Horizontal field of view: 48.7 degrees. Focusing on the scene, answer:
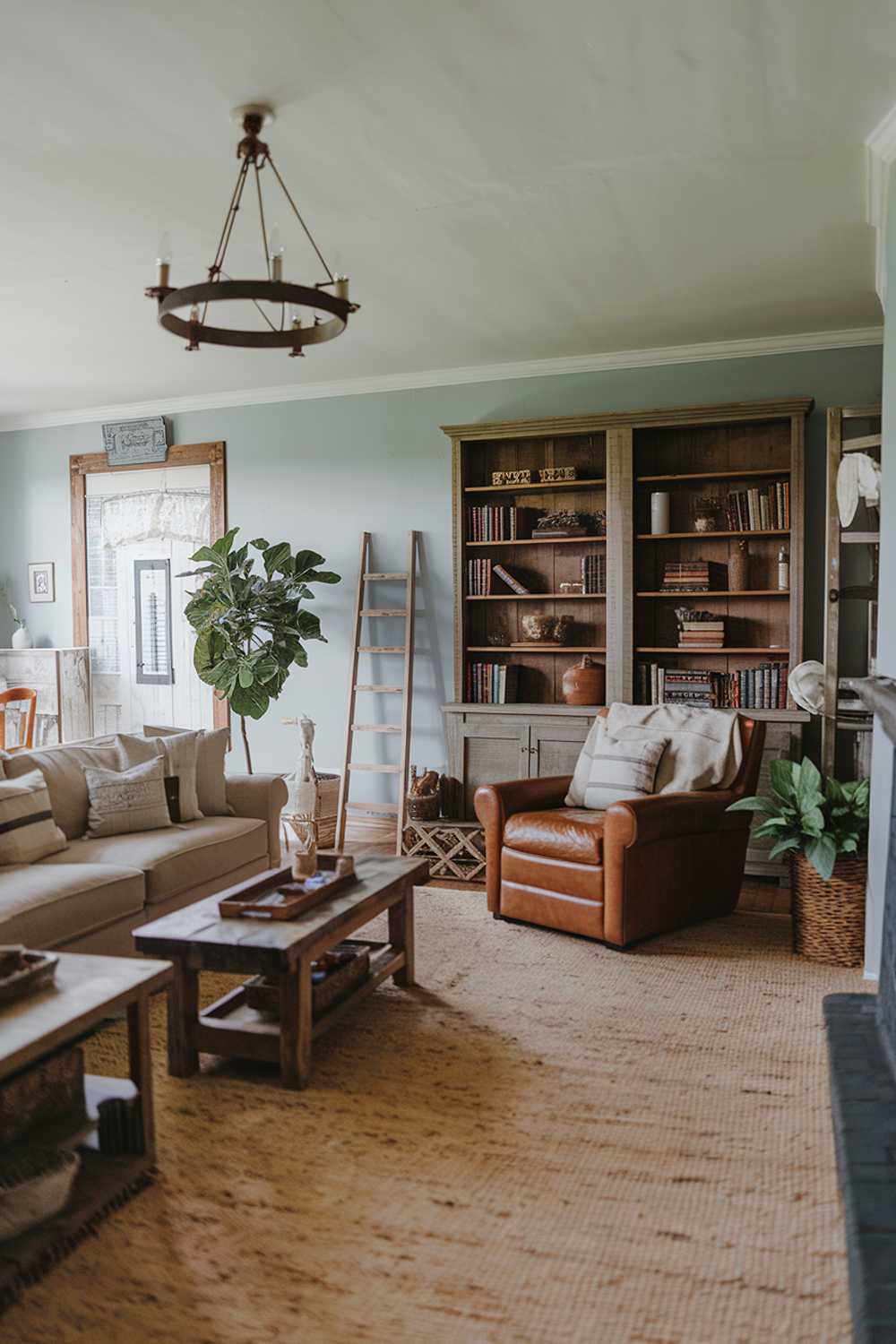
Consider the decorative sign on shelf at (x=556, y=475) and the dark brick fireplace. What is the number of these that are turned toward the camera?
1

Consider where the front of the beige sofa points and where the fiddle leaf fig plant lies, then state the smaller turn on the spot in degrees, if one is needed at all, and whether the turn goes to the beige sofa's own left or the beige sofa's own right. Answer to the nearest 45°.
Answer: approximately 135° to the beige sofa's own left

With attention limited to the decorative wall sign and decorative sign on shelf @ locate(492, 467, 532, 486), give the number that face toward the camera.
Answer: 2

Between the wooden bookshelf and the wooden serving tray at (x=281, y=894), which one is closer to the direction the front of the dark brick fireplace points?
the wooden serving tray

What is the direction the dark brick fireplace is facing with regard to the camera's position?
facing to the left of the viewer

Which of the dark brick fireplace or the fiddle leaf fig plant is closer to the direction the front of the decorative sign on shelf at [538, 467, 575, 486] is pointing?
the dark brick fireplace

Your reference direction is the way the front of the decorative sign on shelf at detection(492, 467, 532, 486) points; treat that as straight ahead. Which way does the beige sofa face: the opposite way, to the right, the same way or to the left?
to the left

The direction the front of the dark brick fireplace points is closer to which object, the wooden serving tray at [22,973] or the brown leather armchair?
the wooden serving tray

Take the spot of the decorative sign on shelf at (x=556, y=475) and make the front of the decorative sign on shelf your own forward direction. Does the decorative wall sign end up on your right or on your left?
on your right
